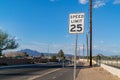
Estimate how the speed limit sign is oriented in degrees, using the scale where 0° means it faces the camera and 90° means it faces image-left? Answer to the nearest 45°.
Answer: approximately 0°
